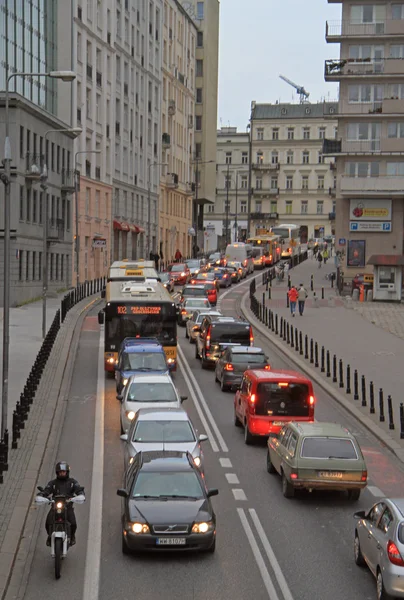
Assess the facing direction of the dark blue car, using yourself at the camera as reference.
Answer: facing the viewer

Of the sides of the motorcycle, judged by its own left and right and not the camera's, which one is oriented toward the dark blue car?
back

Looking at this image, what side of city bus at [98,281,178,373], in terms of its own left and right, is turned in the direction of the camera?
front

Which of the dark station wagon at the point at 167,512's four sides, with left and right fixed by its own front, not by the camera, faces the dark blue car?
back

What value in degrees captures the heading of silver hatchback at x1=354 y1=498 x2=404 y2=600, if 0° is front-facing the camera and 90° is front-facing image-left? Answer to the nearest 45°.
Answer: approximately 135°

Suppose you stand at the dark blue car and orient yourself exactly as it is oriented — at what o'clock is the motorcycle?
The motorcycle is roughly at 12 o'clock from the dark blue car.

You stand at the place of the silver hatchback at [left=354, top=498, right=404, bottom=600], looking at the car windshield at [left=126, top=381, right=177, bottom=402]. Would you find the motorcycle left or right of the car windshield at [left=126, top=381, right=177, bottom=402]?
left

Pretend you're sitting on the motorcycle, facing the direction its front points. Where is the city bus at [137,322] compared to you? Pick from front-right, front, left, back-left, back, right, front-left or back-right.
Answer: back

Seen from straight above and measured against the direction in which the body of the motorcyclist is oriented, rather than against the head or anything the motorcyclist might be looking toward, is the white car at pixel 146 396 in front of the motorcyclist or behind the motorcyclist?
behind

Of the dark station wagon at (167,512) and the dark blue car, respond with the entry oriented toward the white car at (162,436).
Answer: the dark blue car

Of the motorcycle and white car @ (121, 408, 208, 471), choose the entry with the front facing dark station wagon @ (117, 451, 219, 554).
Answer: the white car

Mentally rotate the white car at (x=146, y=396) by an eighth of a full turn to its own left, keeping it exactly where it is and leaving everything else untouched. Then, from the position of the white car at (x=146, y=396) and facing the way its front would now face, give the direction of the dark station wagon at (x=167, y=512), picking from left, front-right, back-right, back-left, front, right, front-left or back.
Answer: front-right

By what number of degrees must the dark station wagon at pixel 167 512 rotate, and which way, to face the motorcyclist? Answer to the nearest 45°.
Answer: approximately 90° to its right

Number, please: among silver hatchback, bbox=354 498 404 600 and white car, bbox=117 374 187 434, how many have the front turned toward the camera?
1

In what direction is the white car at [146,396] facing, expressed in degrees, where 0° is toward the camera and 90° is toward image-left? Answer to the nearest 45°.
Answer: approximately 0°

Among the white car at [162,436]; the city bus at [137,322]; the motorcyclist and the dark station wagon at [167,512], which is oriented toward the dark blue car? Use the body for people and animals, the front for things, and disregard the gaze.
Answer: the city bus

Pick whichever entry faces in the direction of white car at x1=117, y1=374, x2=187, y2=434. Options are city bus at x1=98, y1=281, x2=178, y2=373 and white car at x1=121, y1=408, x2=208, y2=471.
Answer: the city bus

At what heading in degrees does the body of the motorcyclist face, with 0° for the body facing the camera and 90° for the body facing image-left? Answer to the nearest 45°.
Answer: approximately 0°
